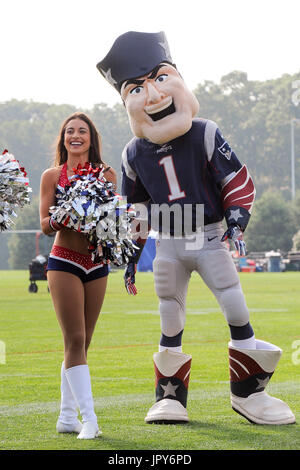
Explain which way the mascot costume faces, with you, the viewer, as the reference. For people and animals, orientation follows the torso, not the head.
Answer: facing the viewer

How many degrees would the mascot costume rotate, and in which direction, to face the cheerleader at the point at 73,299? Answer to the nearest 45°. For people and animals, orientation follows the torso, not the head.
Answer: approximately 45° to its right
